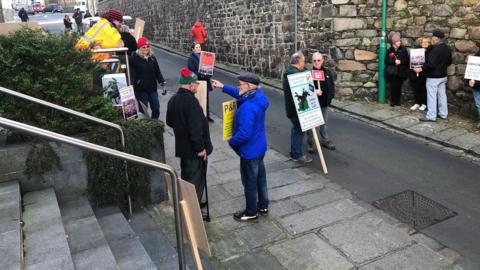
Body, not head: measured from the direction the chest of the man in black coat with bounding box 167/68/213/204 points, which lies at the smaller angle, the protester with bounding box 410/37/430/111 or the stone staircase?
the protester

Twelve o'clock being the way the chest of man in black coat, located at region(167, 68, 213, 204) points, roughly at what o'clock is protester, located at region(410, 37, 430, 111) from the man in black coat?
The protester is roughly at 12 o'clock from the man in black coat.

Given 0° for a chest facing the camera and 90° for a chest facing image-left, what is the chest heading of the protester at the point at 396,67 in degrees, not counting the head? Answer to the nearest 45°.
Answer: approximately 0°

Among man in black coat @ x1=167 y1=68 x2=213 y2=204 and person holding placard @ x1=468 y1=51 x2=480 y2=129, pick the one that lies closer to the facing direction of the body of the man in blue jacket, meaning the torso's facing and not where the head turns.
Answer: the man in black coat

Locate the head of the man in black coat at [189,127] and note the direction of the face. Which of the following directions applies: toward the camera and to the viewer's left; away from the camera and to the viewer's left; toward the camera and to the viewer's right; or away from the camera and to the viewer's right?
away from the camera and to the viewer's right

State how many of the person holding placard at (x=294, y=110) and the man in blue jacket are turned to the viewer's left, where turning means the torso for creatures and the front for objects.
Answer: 1

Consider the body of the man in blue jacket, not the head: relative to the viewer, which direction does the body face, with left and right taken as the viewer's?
facing to the left of the viewer

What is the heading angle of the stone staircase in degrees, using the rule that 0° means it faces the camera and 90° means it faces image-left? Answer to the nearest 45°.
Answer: approximately 270°
